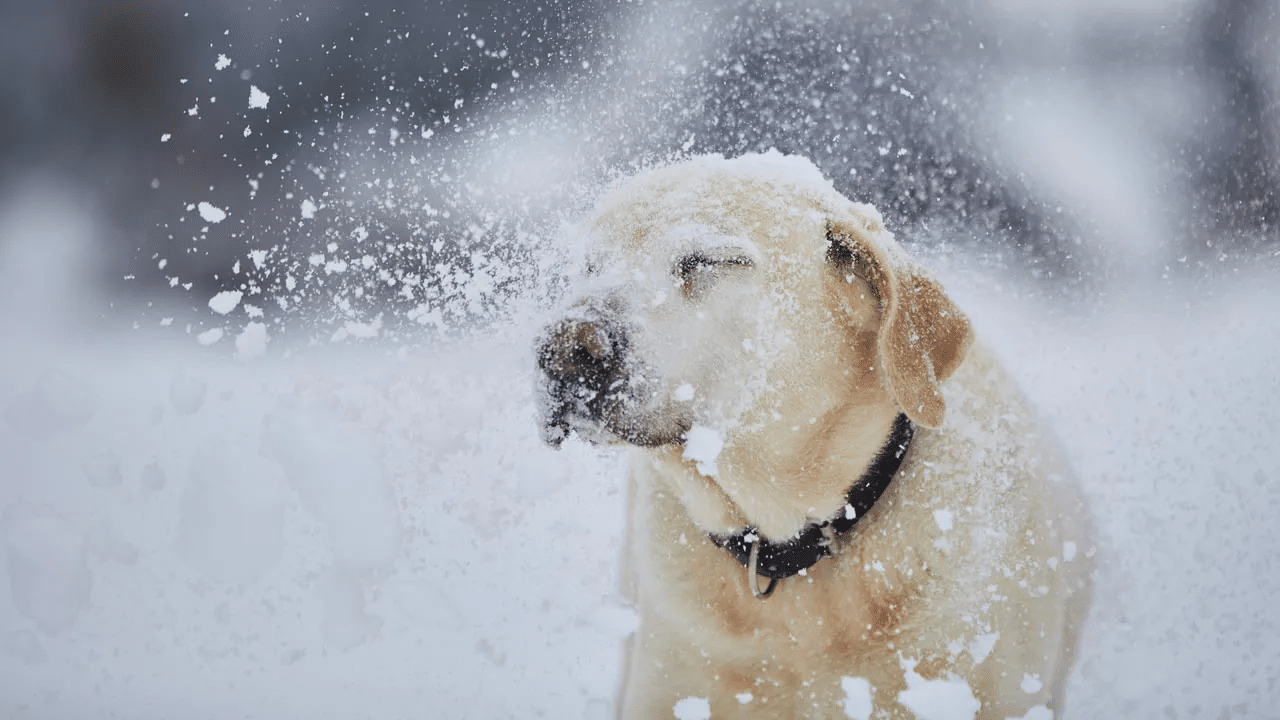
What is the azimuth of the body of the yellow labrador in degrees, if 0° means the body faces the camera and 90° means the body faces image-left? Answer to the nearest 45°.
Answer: approximately 45°

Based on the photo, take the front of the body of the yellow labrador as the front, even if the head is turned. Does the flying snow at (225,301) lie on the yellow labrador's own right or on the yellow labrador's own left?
on the yellow labrador's own right

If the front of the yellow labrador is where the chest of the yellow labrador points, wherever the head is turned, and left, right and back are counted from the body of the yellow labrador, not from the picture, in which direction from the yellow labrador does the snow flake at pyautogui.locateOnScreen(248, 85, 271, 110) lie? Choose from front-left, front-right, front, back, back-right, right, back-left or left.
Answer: right
